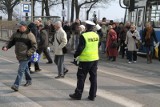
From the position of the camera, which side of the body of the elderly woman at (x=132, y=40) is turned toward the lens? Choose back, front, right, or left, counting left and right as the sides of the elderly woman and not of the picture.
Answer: front

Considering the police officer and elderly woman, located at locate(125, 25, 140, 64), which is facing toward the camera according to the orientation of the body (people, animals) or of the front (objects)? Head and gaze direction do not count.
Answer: the elderly woman

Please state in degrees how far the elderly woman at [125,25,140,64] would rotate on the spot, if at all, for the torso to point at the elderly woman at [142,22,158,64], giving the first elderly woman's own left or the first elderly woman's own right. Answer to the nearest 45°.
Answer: approximately 90° to the first elderly woman's own left

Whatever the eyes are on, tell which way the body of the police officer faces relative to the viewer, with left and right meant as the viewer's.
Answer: facing away from the viewer and to the left of the viewer

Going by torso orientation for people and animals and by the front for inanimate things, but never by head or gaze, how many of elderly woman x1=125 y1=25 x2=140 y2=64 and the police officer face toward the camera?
1

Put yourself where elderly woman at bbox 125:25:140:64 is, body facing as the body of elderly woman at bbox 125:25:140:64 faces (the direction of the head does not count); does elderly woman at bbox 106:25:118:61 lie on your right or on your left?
on your right

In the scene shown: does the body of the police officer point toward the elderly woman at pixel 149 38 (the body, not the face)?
no

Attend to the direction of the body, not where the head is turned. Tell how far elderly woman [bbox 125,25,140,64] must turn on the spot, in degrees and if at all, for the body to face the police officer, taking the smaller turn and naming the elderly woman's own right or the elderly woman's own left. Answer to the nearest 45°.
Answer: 0° — they already face them

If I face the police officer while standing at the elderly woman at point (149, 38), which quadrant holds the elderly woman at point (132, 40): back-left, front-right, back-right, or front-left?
front-right

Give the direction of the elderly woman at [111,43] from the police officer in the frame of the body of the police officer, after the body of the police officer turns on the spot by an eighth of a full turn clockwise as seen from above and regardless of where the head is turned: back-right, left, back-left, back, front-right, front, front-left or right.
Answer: front

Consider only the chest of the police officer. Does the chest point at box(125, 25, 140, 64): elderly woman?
no

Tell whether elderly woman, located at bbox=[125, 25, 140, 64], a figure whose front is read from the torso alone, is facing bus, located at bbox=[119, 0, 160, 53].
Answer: no

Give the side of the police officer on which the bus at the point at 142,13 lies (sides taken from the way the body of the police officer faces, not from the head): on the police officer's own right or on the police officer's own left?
on the police officer's own right
